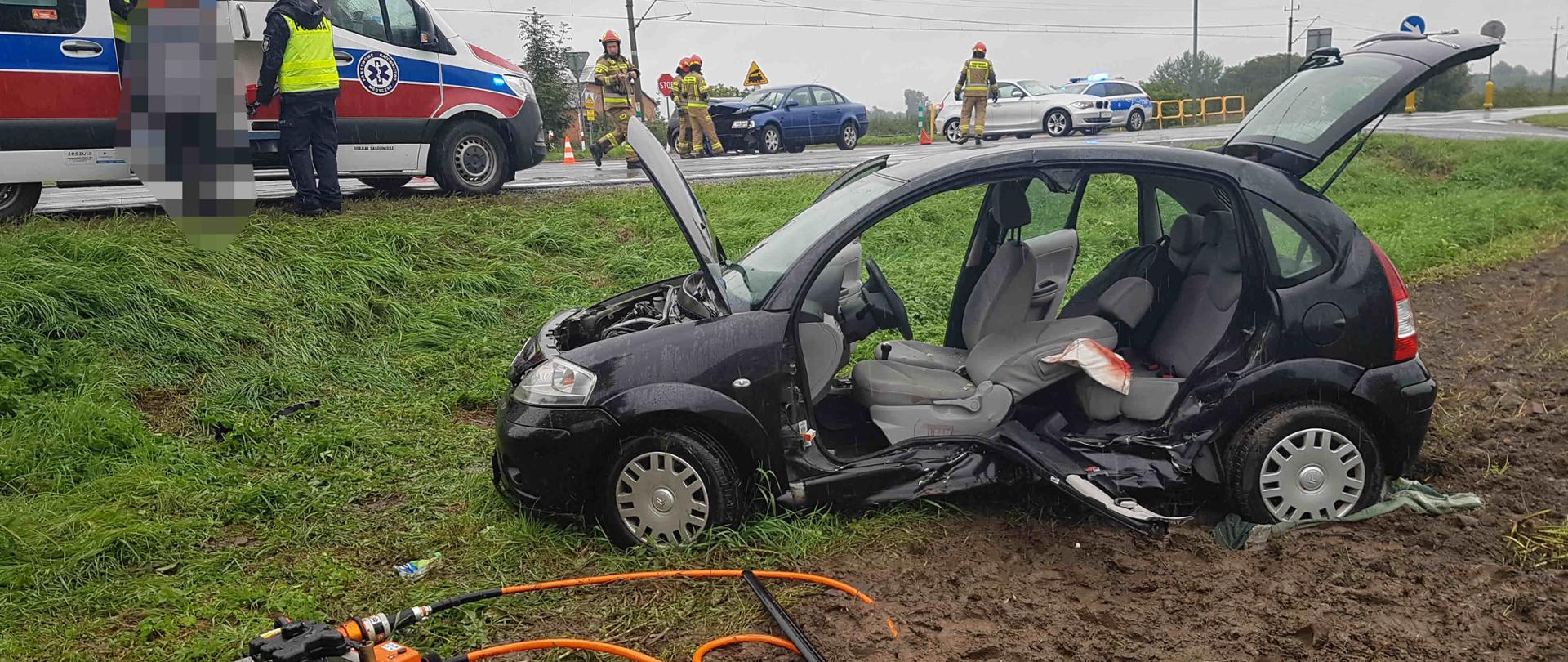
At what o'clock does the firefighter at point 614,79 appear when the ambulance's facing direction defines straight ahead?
The firefighter is roughly at 10 o'clock from the ambulance.

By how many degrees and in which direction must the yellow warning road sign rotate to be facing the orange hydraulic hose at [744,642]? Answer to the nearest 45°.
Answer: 0° — it already faces it

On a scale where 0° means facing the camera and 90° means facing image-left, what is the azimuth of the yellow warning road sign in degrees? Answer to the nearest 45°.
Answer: approximately 0°

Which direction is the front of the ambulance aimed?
to the viewer's right

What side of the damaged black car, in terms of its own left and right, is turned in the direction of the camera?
left

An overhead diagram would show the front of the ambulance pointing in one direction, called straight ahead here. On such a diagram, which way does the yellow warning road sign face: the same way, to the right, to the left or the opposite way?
to the right

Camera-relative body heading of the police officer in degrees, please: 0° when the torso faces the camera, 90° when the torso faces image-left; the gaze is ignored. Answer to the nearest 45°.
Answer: approximately 135°
